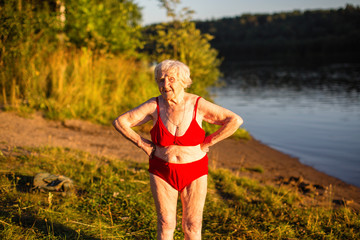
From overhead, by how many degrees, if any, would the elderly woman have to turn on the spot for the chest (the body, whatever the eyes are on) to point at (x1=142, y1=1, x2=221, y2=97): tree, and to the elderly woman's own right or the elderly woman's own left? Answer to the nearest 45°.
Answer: approximately 180°

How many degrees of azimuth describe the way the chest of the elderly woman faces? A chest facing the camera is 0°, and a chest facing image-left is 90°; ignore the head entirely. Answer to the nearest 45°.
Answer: approximately 0°
